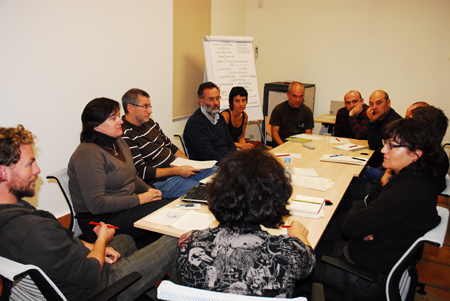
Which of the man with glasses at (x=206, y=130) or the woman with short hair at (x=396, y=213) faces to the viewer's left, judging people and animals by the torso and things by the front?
the woman with short hair

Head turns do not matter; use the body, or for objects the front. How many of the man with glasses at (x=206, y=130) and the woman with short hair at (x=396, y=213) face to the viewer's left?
1

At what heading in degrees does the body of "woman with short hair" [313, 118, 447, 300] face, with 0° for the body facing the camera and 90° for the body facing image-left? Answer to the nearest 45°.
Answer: approximately 90°

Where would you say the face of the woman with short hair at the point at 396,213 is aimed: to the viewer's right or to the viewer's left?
to the viewer's left

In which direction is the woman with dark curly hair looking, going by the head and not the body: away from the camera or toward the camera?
away from the camera

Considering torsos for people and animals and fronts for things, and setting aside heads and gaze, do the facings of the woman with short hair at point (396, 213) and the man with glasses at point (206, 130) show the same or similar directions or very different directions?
very different directions

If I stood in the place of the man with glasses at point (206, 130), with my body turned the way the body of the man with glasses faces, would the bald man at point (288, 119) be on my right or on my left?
on my left

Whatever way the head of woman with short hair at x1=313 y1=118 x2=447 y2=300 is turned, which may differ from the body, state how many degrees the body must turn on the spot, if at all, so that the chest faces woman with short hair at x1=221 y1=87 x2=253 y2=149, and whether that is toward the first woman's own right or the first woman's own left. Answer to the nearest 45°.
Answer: approximately 45° to the first woman's own right

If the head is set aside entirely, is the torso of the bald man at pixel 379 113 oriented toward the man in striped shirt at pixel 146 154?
yes

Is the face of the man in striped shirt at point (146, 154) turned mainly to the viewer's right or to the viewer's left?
to the viewer's right
